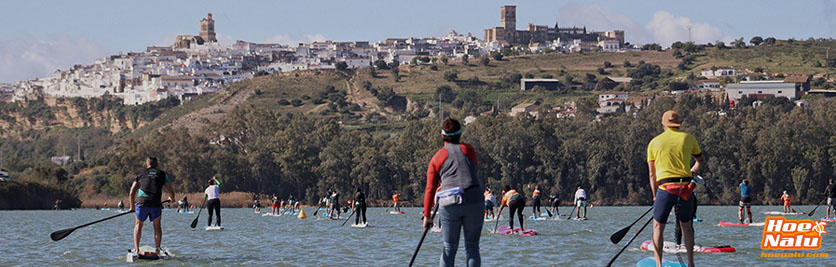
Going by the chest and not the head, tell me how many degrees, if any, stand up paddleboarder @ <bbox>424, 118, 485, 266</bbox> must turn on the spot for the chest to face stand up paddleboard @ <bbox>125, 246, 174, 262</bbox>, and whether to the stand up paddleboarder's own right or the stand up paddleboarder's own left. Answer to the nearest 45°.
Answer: approximately 45° to the stand up paddleboarder's own left

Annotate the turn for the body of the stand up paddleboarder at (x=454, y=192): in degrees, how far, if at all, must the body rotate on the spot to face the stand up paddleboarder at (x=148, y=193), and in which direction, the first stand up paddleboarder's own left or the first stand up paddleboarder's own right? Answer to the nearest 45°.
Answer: approximately 45° to the first stand up paddleboarder's own left

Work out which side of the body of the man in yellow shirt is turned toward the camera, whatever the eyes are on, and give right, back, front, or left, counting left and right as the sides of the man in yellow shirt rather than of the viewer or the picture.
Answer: back

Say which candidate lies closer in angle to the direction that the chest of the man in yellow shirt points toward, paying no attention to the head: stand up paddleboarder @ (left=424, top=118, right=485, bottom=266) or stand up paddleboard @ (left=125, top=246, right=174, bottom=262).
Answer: the stand up paddleboard

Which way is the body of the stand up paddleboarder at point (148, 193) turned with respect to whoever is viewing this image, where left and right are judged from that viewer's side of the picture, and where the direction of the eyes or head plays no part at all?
facing away from the viewer

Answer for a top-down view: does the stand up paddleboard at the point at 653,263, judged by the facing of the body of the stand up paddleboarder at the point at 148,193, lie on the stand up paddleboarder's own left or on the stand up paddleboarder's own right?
on the stand up paddleboarder's own right

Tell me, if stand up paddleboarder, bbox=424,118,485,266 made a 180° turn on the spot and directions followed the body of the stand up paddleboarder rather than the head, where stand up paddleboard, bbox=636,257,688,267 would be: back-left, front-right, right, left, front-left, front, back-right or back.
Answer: back-left

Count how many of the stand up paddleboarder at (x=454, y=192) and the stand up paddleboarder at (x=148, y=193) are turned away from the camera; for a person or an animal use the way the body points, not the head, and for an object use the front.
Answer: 2

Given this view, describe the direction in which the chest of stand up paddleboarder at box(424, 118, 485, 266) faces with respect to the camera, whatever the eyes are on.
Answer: away from the camera

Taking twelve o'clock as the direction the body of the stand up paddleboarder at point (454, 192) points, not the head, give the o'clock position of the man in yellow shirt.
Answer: The man in yellow shirt is roughly at 2 o'clock from the stand up paddleboarder.
